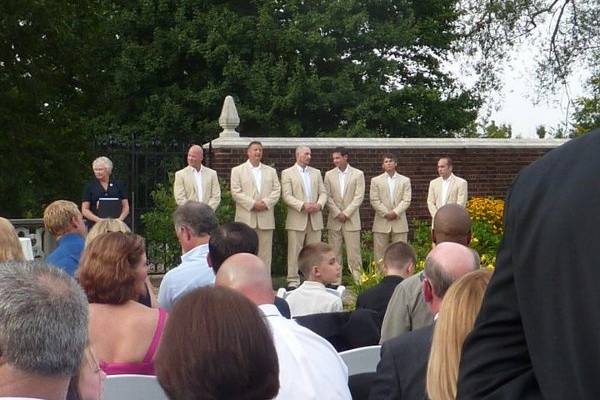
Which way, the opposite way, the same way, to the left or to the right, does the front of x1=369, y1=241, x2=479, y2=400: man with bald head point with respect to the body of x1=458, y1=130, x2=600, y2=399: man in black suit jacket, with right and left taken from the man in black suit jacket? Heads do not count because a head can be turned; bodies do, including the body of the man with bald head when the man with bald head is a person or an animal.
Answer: the same way

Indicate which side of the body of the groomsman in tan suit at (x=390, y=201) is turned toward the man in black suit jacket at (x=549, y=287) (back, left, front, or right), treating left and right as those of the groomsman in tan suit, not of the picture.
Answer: front

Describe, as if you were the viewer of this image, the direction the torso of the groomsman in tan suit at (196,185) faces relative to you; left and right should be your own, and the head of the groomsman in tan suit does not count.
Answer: facing the viewer

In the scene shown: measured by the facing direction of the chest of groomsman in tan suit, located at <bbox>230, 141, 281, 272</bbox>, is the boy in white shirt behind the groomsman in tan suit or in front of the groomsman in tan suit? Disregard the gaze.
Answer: in front

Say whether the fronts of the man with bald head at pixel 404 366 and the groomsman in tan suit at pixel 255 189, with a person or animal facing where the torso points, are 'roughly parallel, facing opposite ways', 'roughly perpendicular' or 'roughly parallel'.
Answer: roughly parallel, facing opposite ways

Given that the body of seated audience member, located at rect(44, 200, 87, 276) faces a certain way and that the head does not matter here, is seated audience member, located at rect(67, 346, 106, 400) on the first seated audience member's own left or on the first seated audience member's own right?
on the first seated audience member's own right

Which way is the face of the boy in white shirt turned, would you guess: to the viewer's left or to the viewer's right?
to the viewer's right

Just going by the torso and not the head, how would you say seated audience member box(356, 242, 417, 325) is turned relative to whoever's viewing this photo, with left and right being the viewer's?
facing away from the viewer and to the right of the viewer

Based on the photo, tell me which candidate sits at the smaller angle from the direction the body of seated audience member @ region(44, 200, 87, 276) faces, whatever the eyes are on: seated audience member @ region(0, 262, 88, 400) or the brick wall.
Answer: the brick wall

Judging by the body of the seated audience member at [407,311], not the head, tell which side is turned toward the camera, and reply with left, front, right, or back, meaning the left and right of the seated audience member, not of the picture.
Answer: back

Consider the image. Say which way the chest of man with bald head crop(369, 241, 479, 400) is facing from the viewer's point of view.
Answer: away from the camera

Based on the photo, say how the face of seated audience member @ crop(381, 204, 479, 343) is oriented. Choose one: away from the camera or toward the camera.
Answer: away from the camera

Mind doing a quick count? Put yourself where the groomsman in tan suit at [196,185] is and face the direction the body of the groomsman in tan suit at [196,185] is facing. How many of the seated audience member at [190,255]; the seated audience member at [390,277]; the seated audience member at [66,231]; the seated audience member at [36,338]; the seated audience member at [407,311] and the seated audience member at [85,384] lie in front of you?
6

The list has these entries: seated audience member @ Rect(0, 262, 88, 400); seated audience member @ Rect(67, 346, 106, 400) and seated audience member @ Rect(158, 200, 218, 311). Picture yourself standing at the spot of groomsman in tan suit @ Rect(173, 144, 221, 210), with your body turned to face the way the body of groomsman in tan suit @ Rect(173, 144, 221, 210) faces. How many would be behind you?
0

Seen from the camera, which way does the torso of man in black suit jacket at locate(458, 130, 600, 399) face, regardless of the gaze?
away from the camera

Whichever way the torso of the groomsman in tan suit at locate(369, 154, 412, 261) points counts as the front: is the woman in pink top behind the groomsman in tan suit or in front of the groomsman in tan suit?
in front

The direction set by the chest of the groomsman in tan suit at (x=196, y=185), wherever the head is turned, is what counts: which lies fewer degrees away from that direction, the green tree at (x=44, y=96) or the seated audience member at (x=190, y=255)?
the seated audience member

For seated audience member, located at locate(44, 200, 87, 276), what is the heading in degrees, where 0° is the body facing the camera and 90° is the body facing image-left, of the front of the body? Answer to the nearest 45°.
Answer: approximately 225°

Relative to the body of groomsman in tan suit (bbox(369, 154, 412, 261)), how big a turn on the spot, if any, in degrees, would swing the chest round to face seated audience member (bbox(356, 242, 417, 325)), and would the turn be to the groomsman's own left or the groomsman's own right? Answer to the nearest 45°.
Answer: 0° — they already face them

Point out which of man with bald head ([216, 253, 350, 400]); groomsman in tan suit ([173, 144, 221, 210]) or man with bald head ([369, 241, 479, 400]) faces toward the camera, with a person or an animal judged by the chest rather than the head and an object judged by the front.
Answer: the groomsman in tan suit
